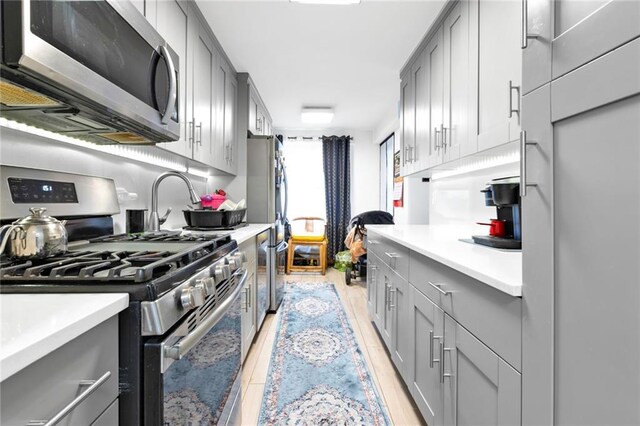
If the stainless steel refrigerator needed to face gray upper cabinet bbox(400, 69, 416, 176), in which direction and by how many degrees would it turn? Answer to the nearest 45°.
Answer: approximately 45° to its right

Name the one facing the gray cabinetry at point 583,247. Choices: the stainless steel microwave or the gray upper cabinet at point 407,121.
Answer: the stainless steel microwave

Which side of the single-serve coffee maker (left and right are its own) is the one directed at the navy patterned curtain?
right

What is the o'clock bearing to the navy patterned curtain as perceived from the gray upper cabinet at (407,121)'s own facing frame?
The navy patterned curtain is roughly at 2 o'clock from the gray upper cabinet.

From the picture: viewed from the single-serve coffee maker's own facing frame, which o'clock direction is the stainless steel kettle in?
The stainless steel kettle is roughly at 12 o'clock from the single-serve coffee maker.

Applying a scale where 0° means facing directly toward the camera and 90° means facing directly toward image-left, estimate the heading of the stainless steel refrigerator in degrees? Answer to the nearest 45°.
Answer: approximately 270°

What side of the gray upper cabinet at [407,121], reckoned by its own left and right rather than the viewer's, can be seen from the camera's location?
left

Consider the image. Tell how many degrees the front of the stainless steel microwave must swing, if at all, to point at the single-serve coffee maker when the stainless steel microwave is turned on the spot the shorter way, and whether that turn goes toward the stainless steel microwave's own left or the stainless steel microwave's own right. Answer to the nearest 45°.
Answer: approximately 45° to the stainless steel microwave's own left

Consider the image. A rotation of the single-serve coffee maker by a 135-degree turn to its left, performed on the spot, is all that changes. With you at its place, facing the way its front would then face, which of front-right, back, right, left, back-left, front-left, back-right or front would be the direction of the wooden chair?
back-left

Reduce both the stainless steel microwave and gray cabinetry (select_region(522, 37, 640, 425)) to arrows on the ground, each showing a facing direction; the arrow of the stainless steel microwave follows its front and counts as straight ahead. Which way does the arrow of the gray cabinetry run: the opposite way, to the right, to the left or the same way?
the opposite way

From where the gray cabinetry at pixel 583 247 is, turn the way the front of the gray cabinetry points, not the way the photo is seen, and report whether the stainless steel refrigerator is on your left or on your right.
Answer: on your right

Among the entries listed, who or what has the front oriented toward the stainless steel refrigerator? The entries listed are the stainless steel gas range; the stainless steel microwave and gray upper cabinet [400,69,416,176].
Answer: the gray upper cabinet
